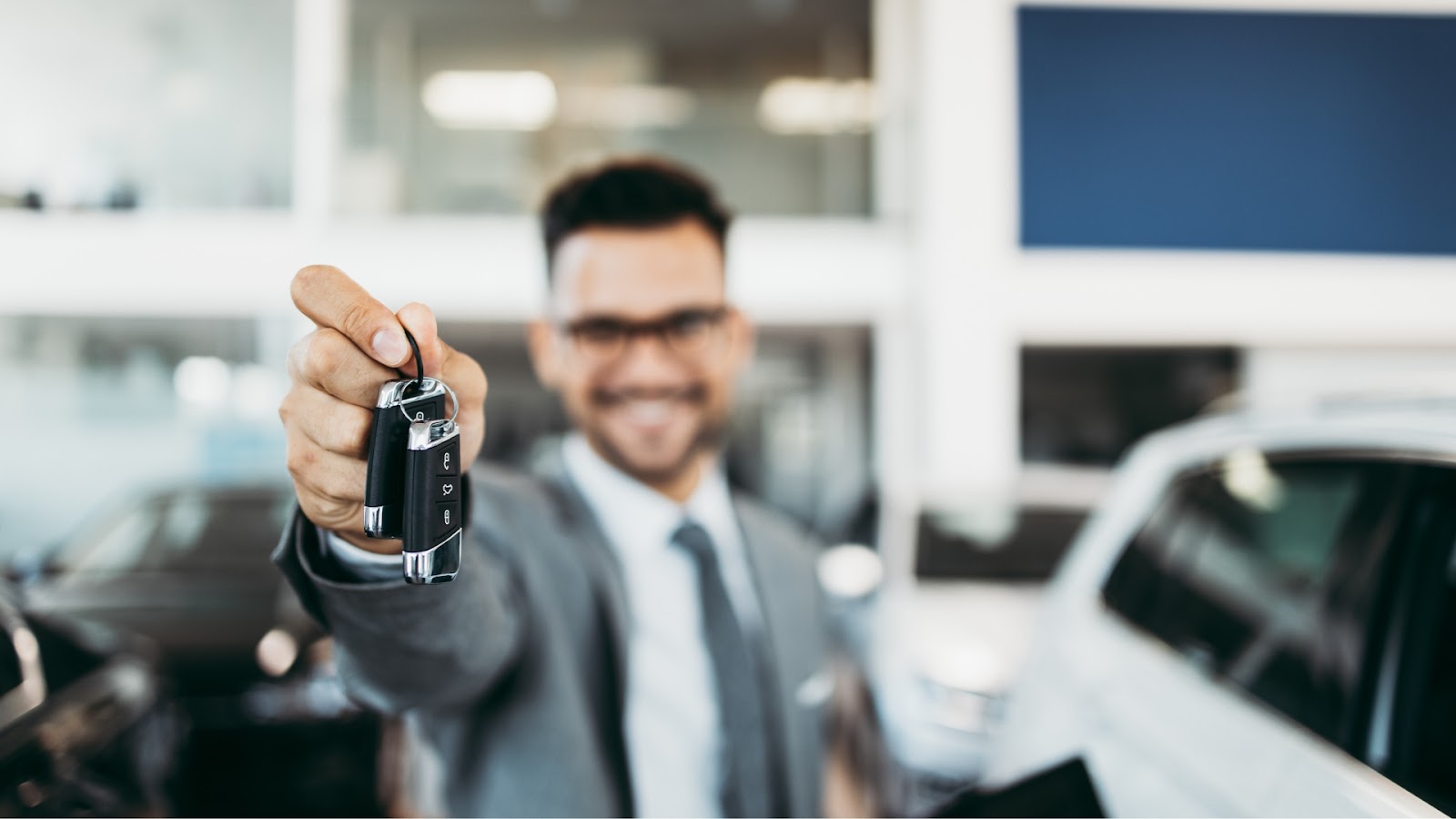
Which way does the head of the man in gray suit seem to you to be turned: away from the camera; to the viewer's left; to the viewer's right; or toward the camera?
toward the camera

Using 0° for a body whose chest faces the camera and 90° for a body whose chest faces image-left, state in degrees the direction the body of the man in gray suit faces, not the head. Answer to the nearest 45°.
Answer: approximately 0°
